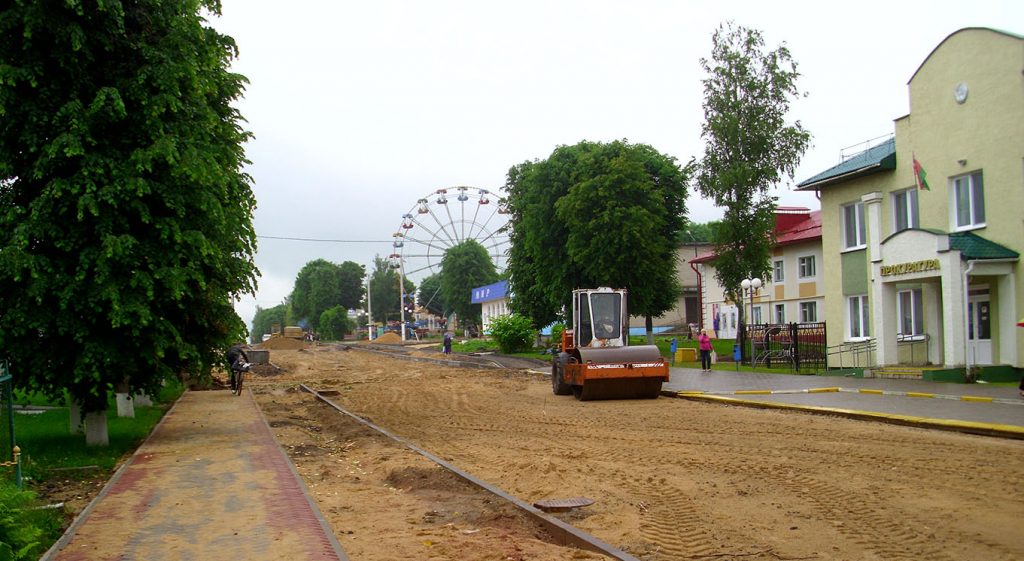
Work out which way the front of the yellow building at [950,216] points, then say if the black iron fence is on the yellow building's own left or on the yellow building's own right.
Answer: on the yellow building's own right

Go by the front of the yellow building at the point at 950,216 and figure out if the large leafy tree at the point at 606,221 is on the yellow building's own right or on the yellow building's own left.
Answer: on the yellow building's own right

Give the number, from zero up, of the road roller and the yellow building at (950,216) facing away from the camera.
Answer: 0

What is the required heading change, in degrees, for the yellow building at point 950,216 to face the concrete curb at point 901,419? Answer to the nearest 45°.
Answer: approximately 45° to its left

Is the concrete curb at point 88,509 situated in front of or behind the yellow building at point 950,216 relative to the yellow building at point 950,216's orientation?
in front

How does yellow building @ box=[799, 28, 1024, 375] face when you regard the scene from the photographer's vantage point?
facing the viewer and to the left of the viewer

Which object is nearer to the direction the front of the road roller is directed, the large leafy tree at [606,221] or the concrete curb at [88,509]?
the concrete curb

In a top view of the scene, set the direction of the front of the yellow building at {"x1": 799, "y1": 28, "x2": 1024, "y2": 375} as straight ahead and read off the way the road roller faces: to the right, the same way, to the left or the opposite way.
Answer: to the left

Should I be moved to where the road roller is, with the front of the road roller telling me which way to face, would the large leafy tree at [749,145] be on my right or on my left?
on my left

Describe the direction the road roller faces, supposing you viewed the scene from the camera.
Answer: facing the viewer and to the right of the viewer

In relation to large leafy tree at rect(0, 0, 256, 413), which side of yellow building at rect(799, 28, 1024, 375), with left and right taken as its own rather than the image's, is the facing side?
front

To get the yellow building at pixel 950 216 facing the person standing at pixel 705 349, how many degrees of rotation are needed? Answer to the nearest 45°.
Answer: approximately 90° to its right

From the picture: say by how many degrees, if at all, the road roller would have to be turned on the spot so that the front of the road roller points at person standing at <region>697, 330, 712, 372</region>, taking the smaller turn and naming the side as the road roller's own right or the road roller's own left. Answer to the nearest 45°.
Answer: approximately 135° to the road roller's own left

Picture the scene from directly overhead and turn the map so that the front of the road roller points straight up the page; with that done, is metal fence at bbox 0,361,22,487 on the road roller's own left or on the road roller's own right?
on the road roller's own right
